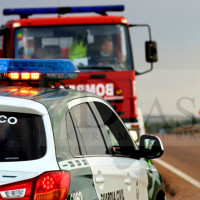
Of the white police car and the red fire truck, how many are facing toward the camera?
1

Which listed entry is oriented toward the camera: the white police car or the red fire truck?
the red fire truck

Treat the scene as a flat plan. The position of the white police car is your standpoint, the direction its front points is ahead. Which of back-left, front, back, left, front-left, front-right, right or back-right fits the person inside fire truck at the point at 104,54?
front-left

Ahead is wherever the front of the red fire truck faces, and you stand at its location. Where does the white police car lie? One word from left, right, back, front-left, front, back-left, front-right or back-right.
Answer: front

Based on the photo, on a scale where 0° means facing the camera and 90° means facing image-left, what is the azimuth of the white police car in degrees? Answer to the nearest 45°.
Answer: approximately 225°

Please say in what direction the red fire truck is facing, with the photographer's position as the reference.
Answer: facing the viewer

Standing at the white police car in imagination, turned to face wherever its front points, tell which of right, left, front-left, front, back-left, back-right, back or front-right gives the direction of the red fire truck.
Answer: front-left
